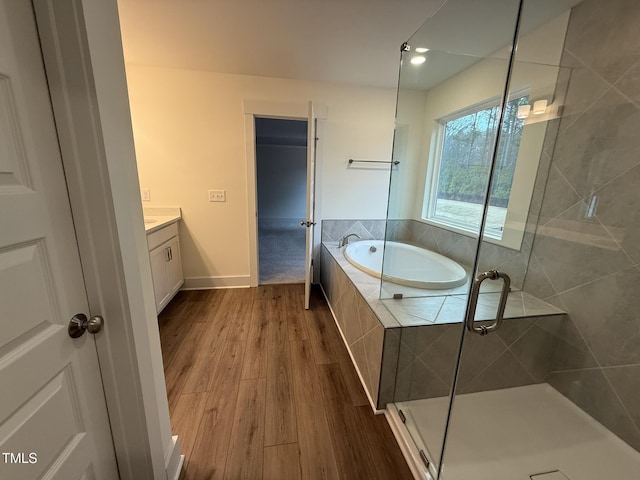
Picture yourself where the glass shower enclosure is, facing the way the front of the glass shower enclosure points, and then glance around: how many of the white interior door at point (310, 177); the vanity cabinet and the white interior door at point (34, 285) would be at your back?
0

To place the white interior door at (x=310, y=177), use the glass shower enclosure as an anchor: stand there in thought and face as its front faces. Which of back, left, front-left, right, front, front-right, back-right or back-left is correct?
front-right

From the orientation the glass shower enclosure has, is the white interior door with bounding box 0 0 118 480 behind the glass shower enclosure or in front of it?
in front

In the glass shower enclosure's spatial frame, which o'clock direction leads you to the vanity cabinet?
The vanity cabinet is roughly at 1 o'clock from the glass shower enclosure.

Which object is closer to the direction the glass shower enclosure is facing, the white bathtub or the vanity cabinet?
the vanity cabinet

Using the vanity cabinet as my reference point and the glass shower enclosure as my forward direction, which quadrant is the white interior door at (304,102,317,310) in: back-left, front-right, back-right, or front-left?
front-left

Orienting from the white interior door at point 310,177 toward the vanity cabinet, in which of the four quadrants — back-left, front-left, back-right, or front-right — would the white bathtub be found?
back-left

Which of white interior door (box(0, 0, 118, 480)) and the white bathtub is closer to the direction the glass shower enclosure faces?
the white interior door

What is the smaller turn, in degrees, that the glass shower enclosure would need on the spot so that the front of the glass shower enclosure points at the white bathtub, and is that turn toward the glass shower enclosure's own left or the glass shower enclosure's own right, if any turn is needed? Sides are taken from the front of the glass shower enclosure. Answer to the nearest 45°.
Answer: approximately 90° to the glass shower enclosure's own right
